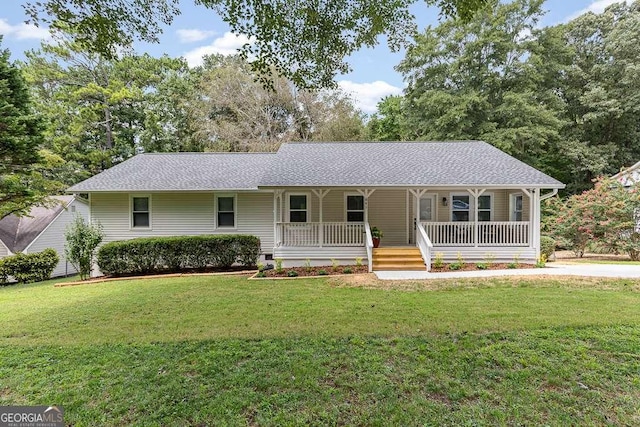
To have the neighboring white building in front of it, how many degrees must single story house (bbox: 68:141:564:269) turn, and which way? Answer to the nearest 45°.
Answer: approximately 90° to its right

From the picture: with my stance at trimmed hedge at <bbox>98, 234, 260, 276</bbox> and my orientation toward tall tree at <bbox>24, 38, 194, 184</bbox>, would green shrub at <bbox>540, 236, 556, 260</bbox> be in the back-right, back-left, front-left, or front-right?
back-right

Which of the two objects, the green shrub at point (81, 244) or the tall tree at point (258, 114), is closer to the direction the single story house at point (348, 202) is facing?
the green shrub

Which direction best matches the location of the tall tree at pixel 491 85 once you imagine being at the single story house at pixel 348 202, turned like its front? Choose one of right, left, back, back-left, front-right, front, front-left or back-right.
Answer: back-left

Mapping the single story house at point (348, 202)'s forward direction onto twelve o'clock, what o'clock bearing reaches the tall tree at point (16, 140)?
The tall tree is roughly at 3 o'clock from the single story house.

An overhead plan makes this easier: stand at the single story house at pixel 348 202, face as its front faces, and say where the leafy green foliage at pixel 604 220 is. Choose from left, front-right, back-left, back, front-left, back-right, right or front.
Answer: left

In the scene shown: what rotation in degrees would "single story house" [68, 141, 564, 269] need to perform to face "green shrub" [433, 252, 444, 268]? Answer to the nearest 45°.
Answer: approximately 45° to its left

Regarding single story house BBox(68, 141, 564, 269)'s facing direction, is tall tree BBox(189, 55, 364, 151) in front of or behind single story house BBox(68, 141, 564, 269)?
behind

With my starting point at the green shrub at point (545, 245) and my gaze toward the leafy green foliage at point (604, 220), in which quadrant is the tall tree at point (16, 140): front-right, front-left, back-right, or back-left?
back-left

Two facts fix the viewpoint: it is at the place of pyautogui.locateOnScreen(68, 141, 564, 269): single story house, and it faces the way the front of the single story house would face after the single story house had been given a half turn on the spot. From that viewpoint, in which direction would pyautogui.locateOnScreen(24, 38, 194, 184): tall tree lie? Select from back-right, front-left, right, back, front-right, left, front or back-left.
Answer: front-left

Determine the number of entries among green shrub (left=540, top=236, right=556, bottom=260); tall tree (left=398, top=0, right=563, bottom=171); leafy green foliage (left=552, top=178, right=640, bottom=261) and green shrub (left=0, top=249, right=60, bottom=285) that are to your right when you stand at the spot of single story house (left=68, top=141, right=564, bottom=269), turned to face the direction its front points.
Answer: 1

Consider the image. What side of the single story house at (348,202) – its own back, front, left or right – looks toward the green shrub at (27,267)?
right

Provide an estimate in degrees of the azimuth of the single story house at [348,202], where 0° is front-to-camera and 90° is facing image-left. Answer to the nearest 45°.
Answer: approximately 0°

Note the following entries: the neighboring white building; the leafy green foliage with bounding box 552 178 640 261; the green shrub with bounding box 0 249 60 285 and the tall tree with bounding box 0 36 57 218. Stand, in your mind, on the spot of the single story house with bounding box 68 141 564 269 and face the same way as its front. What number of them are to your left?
1
